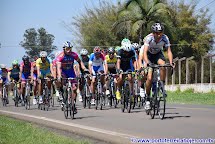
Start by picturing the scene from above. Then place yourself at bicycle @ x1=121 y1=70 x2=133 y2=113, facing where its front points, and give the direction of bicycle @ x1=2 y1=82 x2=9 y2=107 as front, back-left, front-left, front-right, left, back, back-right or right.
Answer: back-right

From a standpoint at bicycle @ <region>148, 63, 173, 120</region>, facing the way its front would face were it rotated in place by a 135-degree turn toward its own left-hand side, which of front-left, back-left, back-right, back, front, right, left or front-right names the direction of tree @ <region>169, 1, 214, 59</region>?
front

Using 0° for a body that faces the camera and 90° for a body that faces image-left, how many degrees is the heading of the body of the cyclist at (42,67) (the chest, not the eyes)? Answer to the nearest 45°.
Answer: approximately 0°

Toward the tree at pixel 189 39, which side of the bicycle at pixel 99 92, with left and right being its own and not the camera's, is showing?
back

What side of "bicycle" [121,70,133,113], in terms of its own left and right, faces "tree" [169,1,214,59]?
back

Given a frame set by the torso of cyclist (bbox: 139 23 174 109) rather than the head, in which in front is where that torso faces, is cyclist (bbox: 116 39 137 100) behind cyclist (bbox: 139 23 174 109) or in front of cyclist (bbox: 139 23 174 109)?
behind

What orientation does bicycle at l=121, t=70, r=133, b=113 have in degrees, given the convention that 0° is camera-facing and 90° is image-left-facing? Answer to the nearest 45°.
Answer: approximately 0°

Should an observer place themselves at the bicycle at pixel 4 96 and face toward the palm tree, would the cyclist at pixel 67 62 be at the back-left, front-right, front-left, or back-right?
back-right

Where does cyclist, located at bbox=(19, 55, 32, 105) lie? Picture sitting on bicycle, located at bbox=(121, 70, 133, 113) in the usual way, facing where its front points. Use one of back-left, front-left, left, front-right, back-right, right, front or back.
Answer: back-right
